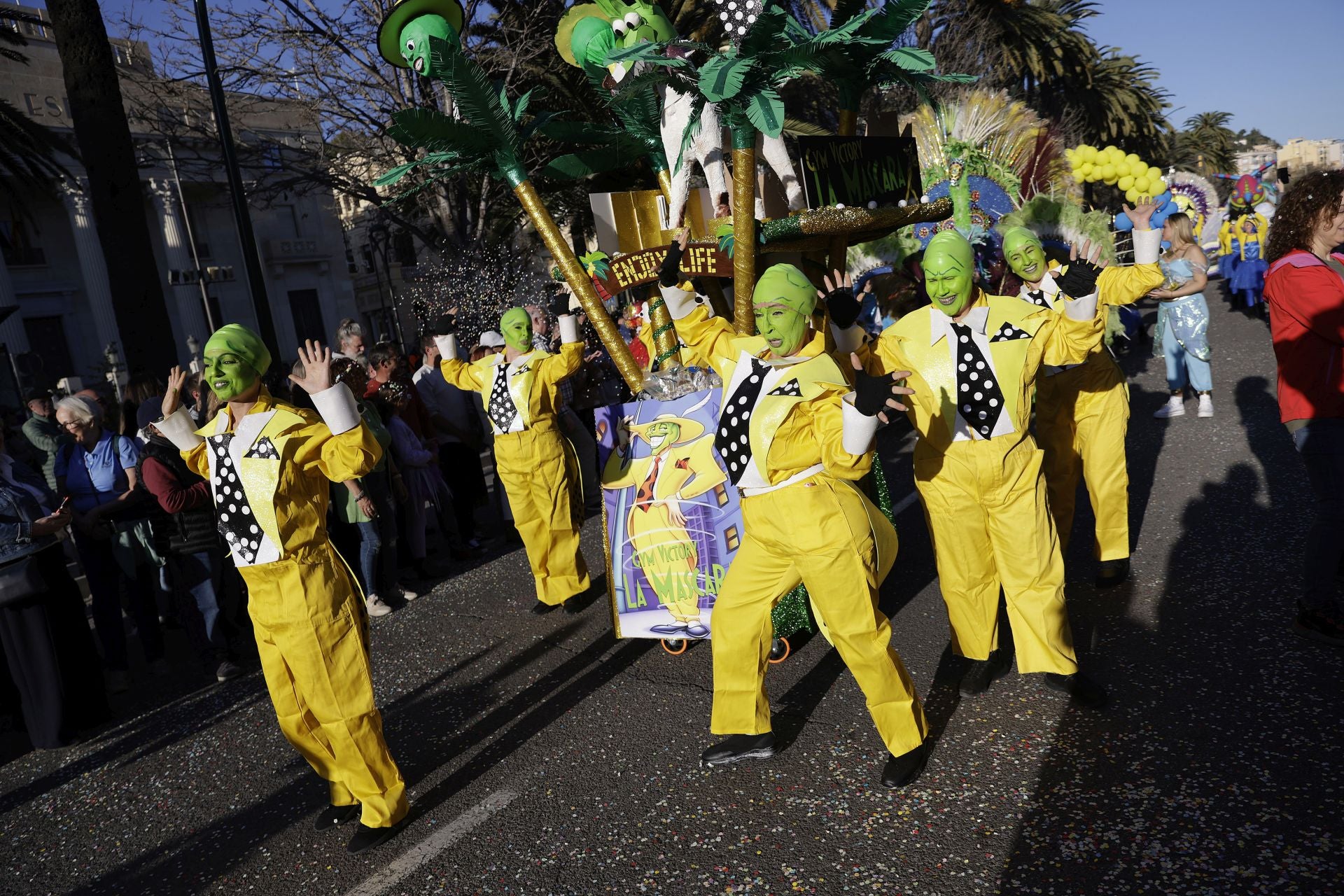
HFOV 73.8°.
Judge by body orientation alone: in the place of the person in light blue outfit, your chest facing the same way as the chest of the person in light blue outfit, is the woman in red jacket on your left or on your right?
on your left

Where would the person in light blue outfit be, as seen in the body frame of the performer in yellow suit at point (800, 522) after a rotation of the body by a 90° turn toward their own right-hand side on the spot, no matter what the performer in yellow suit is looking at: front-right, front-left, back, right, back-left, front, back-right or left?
right

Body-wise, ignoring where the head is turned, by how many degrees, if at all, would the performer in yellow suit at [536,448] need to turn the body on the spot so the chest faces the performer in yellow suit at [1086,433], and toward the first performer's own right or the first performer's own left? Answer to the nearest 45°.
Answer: approximately 45° to the first performer's own left

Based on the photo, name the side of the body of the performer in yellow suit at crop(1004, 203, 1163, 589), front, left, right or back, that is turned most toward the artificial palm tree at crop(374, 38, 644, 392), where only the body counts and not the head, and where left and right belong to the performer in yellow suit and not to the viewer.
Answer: right

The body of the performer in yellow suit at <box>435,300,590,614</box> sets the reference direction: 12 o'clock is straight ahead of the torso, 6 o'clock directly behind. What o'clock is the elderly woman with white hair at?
The elderly woman with white hair is roughly at 3 o'clock from the performer in yellow suit.

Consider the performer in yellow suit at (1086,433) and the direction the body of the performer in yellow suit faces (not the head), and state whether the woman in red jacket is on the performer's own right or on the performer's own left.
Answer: on the performer's own left

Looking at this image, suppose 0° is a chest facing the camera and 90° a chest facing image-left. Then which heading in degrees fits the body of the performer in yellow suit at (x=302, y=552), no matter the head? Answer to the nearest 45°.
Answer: approximately 45°

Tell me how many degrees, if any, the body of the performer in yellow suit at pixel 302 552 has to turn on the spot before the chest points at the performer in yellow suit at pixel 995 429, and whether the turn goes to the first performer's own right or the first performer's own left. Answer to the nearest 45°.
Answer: approximately 135° to the first performer's own left
